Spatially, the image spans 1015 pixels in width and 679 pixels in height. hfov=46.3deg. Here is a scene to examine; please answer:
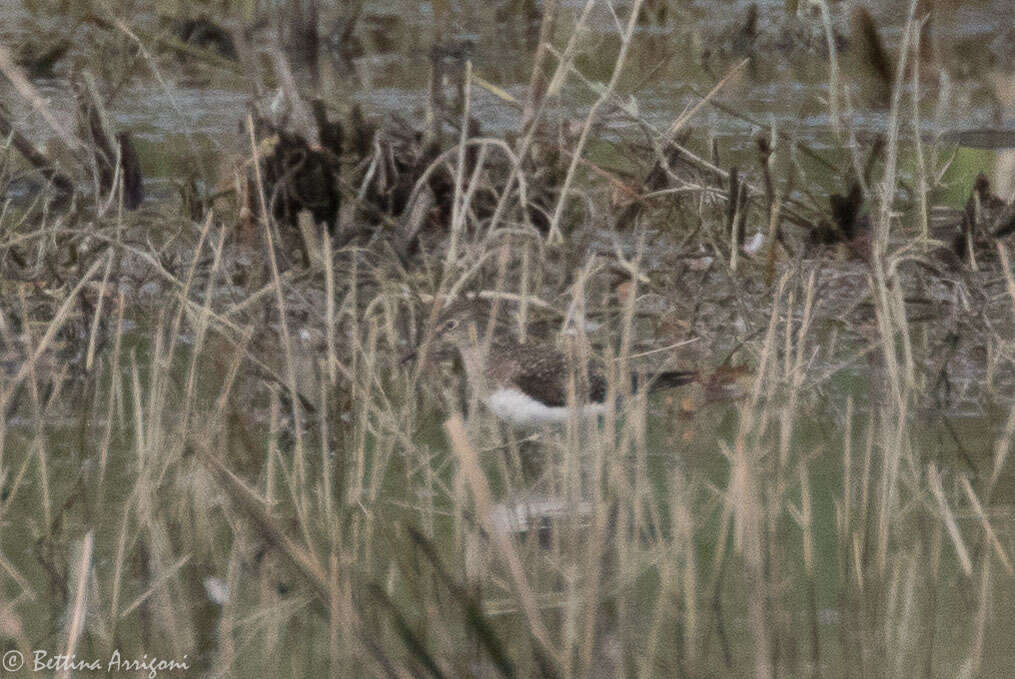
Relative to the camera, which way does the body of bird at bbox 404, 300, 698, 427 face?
to the viewer's left
